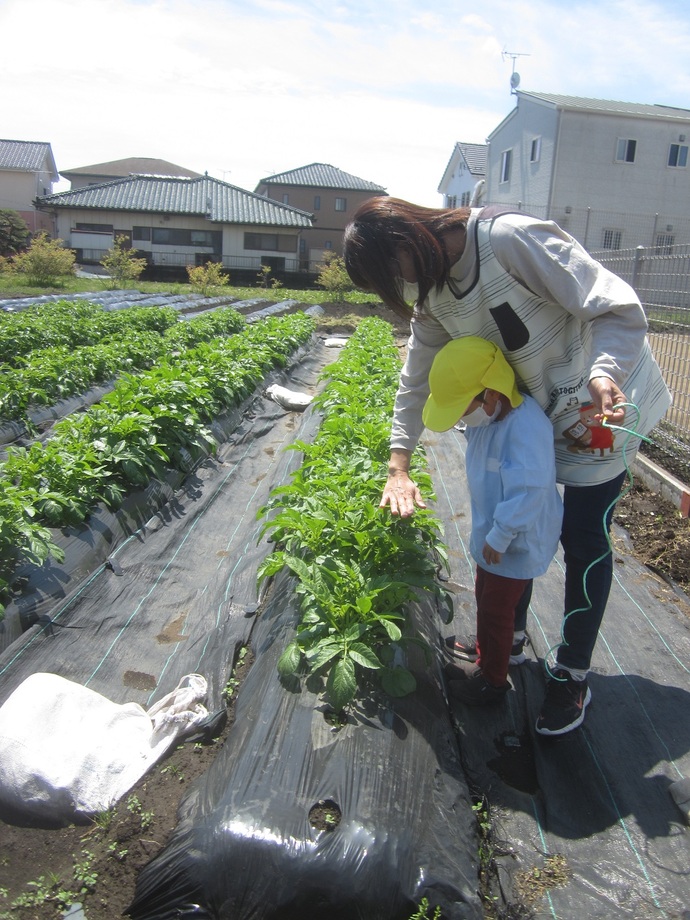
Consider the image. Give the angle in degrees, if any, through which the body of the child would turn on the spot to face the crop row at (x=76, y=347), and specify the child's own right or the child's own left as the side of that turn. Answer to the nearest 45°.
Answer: approximately 45° to the child's own right

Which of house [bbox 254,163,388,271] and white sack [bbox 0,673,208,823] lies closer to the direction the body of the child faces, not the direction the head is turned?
the white sack

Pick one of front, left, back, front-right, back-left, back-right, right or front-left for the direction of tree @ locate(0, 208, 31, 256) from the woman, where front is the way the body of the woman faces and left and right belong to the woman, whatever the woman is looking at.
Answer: right

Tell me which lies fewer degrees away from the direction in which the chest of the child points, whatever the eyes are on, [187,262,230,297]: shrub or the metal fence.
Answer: the shrub

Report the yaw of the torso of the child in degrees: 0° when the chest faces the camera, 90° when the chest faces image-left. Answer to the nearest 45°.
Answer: approximately 90°

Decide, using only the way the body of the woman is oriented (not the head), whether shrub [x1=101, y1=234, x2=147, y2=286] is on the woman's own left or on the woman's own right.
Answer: on the woman's own right
